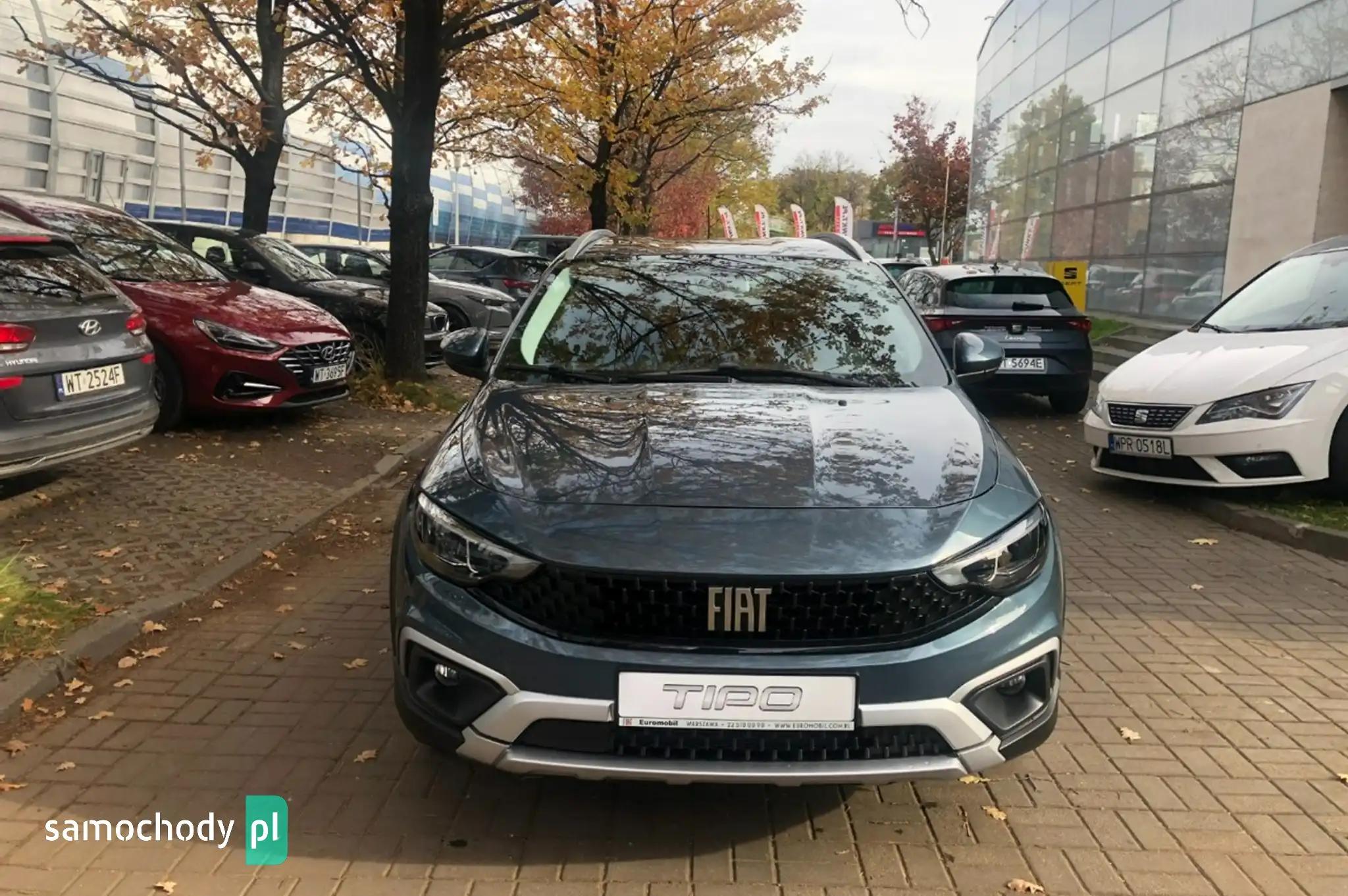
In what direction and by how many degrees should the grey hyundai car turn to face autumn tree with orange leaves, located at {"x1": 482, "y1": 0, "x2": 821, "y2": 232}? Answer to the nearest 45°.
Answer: approximately 90° to its right

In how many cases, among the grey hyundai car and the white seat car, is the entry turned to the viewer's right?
0

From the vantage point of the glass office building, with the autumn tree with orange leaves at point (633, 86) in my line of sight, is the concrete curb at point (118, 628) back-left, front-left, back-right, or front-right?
front-left

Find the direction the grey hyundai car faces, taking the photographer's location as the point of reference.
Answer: facing away from the viewer and to the left of the viewer

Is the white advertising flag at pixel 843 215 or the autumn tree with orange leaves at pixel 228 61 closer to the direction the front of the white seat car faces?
the autumn tree with orange leaves

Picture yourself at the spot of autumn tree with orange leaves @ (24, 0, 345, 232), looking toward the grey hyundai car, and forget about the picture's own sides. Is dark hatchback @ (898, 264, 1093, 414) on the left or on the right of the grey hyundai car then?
left

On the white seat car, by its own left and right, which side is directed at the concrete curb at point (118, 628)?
front

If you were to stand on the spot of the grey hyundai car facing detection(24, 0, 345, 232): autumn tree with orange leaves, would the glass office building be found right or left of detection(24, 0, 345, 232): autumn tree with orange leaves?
right

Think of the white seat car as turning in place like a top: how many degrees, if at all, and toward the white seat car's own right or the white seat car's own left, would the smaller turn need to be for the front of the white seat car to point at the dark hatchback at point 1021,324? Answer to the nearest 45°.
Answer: approximately 90° to the white seat car's own right

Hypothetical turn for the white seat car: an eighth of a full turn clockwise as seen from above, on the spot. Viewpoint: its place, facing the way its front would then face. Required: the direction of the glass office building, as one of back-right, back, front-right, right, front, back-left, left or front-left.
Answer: right

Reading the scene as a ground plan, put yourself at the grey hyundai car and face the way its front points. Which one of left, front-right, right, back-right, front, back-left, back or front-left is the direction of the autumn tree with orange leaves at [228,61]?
front-right

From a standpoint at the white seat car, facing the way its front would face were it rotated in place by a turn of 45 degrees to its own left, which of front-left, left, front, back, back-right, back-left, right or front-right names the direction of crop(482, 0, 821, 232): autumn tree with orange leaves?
back-right

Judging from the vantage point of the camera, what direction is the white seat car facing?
facing the viewer and to the left of the viewer

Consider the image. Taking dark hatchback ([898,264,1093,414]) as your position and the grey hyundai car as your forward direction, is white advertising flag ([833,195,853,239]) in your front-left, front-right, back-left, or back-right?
back-right

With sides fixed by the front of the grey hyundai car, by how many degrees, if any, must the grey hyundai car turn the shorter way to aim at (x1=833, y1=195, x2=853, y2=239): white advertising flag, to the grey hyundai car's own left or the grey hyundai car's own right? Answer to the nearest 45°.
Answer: approximately 90° to the grey hyundai car's own right
